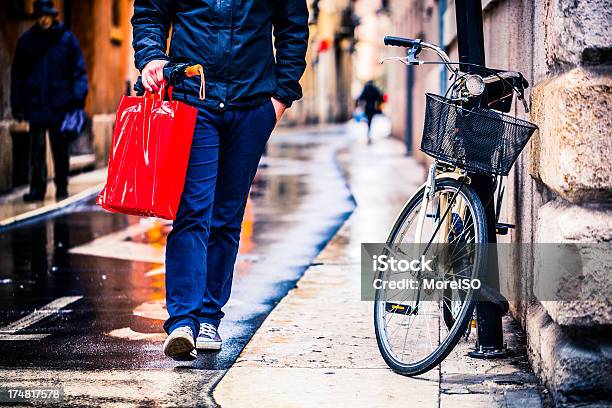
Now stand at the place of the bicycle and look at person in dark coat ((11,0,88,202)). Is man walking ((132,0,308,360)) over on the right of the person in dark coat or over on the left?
left

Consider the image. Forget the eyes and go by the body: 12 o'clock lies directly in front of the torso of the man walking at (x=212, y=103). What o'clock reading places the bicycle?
The bicycle is roughly at 10 o'clock from the man walking.

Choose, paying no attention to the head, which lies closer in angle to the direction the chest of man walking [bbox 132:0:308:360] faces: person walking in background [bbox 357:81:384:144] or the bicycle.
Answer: the bicycle

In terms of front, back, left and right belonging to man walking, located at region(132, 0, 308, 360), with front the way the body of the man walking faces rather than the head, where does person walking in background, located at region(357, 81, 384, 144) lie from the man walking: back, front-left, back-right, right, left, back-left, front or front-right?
back

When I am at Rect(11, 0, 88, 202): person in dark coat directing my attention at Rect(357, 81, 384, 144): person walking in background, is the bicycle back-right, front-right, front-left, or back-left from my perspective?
back-right

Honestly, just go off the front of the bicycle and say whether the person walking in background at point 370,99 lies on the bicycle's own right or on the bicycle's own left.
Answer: on the bicycle's own right

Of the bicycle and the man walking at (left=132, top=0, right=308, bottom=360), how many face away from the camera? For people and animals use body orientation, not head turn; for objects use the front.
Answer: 0

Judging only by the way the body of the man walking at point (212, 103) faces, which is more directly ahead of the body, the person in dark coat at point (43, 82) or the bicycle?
the bicycle

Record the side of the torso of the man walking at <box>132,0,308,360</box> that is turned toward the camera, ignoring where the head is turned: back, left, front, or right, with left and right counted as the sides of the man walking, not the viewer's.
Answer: front

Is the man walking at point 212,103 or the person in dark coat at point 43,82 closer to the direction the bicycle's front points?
the man walking

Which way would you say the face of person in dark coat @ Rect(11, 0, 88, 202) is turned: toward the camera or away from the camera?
toward the camera

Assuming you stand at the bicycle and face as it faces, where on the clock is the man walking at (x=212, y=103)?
The man walking is roughly at 2 o'clock from the bicycle.

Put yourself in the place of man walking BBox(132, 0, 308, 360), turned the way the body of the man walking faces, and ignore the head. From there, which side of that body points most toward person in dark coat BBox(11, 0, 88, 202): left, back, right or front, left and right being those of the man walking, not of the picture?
back
